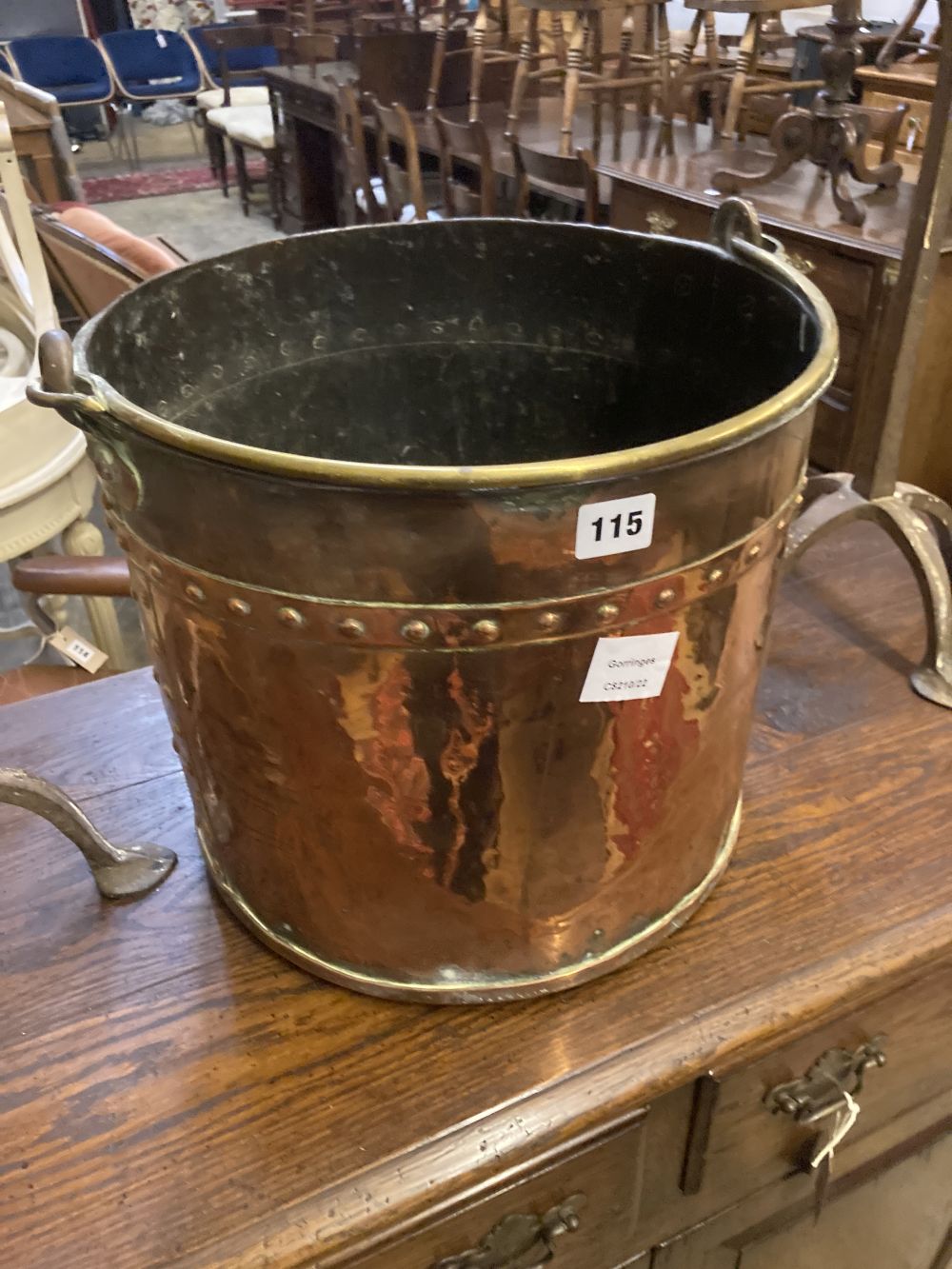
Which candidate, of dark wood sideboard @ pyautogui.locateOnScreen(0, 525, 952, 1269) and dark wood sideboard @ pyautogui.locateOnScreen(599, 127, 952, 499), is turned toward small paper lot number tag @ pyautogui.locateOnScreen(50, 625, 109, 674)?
dark wood sideboard @ pyautogui.locateOnScreen(599, 127, 952, 499)

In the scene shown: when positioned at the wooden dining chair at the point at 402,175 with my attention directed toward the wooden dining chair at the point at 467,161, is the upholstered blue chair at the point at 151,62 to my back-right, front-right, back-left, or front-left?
back-left

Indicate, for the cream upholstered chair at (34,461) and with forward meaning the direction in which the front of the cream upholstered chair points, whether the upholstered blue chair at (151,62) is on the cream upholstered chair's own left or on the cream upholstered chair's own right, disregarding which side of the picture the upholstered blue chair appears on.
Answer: on the cream upholstered chair's own left

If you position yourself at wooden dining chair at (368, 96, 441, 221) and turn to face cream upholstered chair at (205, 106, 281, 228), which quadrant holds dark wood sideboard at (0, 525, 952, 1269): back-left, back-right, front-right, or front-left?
back-left

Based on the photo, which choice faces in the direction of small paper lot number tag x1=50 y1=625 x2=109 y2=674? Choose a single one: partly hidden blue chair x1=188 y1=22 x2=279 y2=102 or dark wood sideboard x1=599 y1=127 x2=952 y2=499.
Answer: the dark wood sideboard

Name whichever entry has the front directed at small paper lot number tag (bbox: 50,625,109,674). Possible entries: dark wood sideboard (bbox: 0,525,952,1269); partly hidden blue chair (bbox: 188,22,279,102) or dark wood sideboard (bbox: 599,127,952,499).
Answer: dark wood sideboard (bbox: 599,127,952,499)

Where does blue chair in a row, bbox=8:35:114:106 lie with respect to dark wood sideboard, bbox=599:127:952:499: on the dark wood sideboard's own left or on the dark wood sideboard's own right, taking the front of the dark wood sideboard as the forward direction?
on the dark wood sideboard's own right

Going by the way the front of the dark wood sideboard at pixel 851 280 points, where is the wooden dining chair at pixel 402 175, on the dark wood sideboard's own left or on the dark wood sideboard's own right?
on the dark wood sideboard's own right

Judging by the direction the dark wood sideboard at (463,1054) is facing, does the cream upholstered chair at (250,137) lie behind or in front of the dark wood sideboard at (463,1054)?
behind

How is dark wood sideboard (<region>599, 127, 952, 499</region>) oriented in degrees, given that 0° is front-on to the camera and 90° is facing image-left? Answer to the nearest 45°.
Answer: approximately 45°

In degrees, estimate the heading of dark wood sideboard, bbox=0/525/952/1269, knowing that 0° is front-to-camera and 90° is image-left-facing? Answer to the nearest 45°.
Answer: approximately 315°

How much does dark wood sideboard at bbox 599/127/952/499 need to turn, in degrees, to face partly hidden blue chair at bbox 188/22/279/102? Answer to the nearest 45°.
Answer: approximately 90° to its right
